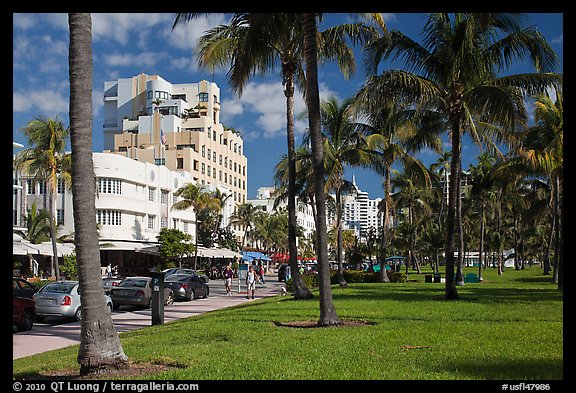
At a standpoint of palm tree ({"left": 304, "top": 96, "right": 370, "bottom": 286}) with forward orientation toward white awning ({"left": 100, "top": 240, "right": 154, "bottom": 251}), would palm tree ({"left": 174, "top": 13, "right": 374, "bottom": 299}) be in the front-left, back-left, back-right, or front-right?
back-left

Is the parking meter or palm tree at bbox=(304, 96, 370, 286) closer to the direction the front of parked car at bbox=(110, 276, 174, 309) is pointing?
the palm tree

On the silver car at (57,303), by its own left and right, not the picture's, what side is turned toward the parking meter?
right

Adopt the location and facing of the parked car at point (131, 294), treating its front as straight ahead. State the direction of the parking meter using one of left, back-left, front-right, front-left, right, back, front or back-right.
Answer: back-right

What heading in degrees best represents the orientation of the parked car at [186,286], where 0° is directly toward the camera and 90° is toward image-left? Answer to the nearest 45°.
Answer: approximately 225°

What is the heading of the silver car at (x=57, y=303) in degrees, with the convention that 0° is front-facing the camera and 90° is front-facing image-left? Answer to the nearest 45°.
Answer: approximately 225°
